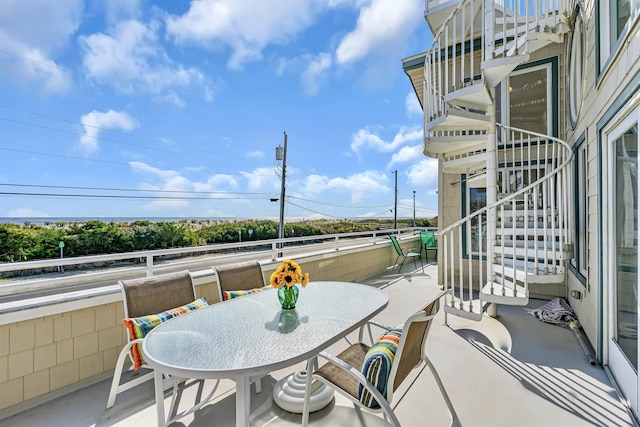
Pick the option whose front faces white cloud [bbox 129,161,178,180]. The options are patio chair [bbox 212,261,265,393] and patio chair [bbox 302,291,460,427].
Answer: patio chair [bbox 302,291,460,427]

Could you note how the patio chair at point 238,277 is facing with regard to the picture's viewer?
facing the viewer and to the right of the viewer

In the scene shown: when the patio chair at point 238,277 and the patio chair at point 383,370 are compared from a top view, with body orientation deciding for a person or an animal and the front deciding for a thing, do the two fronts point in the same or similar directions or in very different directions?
very different directions

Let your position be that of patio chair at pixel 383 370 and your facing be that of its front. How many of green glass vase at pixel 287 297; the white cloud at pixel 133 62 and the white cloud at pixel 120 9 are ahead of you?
3

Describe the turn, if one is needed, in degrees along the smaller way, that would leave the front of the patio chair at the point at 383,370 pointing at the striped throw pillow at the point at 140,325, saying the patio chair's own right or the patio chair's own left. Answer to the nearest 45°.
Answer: approximately 45° to the patio chair's own left

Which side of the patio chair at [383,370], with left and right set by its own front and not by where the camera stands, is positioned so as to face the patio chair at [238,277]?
front

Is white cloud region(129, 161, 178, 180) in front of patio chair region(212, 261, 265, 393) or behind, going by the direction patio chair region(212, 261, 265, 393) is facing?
behind

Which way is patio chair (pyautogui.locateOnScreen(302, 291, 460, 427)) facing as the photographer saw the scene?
facing away from the viewer and to the left of the viewer

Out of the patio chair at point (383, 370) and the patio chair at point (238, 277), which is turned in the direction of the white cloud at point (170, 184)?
the patio chair at point (383, 370)

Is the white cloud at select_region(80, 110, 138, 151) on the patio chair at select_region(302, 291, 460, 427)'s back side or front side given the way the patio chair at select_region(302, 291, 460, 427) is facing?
on the front side

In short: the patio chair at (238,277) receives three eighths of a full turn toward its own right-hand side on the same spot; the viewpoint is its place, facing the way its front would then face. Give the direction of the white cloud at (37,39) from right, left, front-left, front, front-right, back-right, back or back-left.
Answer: front-right
